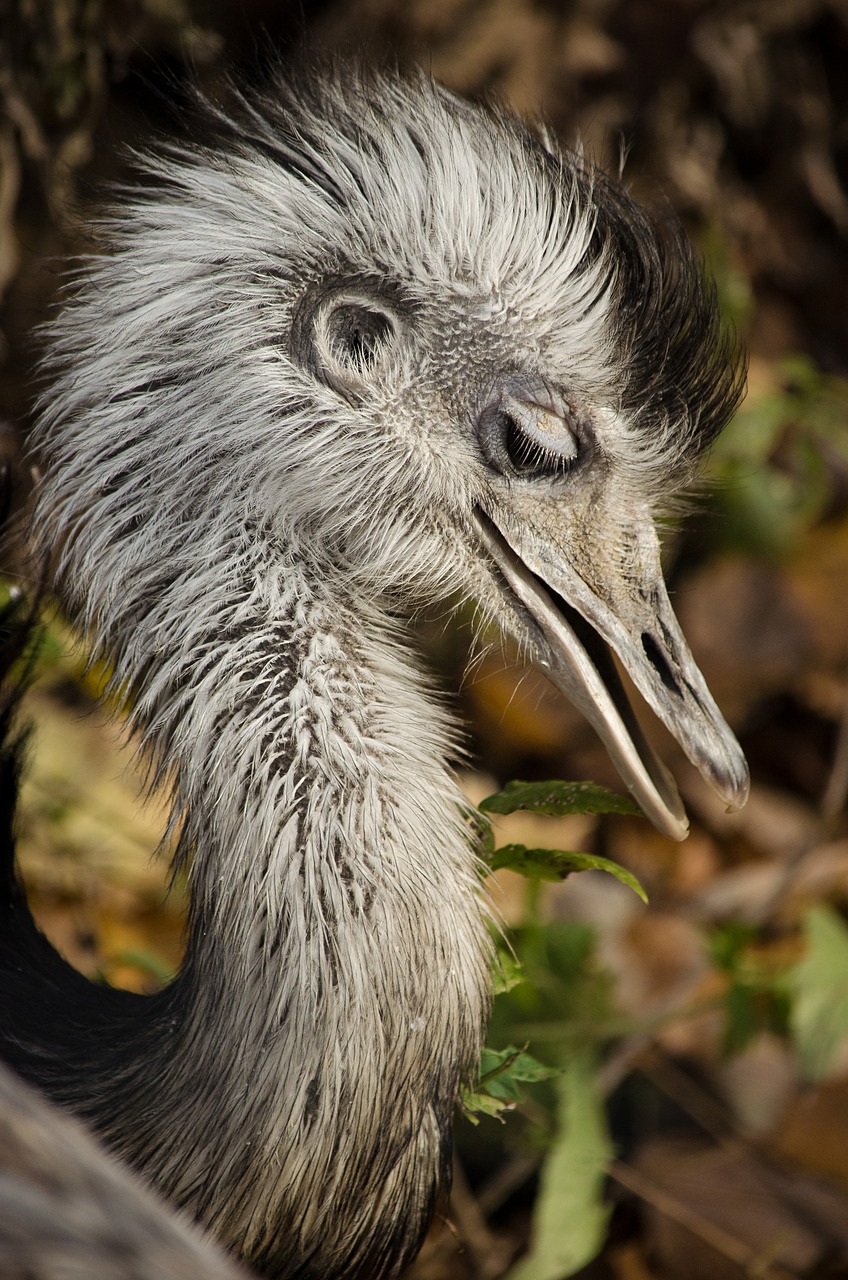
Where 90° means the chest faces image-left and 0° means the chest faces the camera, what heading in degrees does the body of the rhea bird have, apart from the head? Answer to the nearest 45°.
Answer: approximately 270°

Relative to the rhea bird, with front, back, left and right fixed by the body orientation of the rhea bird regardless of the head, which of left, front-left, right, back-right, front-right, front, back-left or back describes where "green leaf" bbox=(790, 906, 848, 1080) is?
front-left
